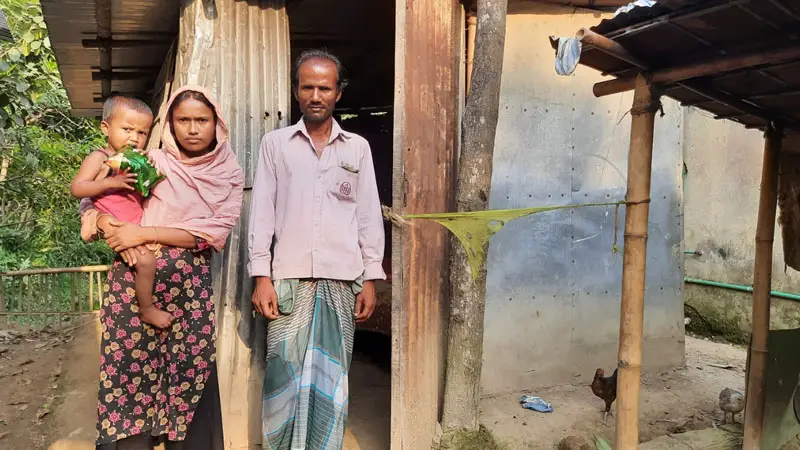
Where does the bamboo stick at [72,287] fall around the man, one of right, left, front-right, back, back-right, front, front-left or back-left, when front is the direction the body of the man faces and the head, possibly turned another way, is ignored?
back-right

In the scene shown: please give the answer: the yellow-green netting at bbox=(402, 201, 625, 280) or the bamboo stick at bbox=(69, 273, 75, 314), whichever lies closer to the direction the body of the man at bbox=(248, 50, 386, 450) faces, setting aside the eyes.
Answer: the yellow-green netting

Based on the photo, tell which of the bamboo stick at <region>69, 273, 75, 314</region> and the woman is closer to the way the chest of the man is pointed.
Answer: the woman

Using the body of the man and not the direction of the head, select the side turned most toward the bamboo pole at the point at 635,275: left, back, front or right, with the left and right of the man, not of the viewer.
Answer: left

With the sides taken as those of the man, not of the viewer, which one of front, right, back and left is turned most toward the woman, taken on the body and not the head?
right

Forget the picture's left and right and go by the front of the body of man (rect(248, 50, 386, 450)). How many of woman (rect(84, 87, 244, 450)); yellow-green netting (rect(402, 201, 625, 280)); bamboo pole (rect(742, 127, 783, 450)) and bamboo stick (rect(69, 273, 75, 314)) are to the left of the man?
2

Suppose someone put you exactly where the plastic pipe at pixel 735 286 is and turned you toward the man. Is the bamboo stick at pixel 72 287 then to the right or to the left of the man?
right

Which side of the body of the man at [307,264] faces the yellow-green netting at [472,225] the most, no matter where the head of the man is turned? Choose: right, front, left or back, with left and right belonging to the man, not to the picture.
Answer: left

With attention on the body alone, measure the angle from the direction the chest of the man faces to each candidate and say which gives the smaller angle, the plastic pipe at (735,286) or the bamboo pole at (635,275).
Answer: the bamboo pole

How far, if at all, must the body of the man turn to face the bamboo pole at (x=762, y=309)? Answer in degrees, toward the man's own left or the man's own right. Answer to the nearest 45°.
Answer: approximately 90° to the man's own left

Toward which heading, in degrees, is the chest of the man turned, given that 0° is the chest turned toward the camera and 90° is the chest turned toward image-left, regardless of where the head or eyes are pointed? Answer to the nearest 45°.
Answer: approximately 0°
